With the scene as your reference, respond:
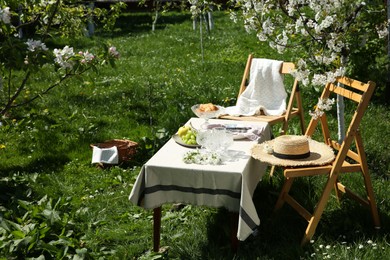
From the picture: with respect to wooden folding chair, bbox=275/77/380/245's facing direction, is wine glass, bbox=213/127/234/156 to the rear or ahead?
ahead

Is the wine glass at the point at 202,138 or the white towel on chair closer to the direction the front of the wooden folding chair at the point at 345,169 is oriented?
the wine glass

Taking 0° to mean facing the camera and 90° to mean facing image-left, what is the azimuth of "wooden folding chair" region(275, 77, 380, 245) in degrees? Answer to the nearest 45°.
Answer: approximately 45°

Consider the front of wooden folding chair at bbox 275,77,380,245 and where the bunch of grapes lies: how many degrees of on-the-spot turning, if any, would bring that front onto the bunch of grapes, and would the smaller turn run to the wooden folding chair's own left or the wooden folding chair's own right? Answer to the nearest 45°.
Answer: approximately 45° to the wooden folding chair's own right

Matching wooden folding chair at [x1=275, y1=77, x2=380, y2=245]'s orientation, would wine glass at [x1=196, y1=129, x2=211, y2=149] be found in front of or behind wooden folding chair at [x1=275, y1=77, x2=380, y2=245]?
in front

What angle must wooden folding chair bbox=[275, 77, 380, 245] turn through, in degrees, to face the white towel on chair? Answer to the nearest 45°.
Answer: approximately 90° to its right

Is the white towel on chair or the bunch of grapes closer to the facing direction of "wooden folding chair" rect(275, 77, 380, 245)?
the bunch of grapes
